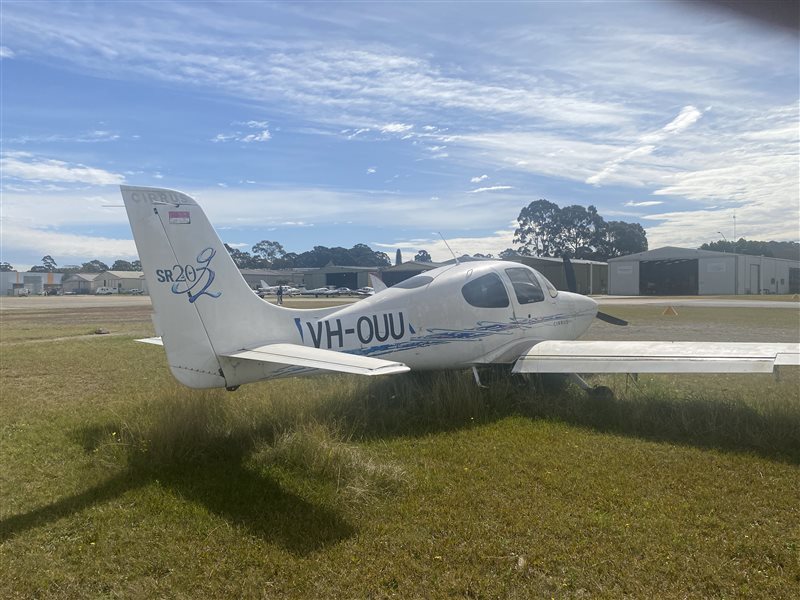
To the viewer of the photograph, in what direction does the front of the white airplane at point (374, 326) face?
facing away from the viewer and to the right of the viewer
